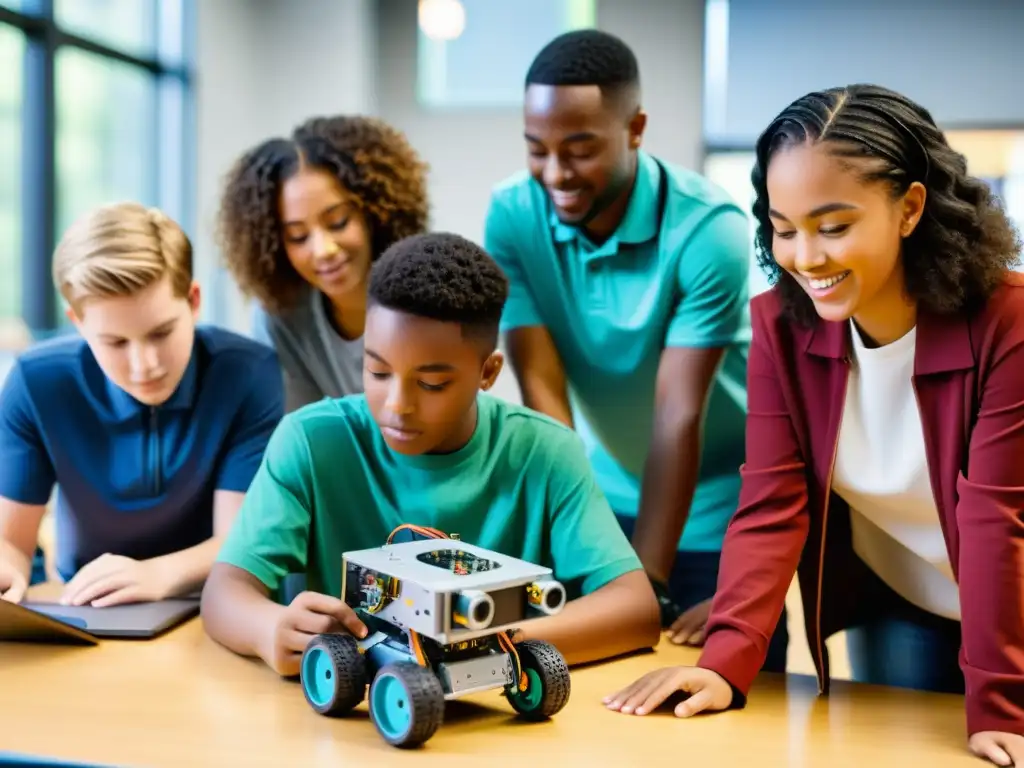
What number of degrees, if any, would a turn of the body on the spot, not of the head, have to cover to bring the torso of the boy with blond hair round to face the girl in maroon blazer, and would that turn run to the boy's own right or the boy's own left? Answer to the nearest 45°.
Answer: approximately 45° to the boy's own left

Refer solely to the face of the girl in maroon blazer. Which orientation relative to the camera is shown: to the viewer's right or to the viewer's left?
to the viewer's left

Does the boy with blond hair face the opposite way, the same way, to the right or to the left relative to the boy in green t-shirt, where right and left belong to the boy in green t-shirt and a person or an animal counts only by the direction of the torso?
the same way

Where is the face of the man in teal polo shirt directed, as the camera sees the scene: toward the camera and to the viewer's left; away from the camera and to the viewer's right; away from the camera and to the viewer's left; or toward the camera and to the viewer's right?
toward the camera and to the viewer's left

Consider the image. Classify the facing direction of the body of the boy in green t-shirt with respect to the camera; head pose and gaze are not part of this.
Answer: toward the camera

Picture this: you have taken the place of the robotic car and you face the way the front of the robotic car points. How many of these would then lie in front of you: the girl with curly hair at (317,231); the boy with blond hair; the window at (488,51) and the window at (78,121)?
0

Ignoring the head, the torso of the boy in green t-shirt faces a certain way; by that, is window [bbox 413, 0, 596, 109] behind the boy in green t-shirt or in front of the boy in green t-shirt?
behind

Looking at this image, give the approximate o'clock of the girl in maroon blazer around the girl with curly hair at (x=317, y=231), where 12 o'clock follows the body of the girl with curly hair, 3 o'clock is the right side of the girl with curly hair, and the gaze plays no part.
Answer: The girl in maroon blazer is roughly at 11 o'clock from the girl with curly hair.

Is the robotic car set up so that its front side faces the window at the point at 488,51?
no

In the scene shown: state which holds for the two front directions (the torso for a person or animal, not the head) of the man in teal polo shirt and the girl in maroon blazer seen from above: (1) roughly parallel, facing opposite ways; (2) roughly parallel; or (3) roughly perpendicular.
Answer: roughly parallel

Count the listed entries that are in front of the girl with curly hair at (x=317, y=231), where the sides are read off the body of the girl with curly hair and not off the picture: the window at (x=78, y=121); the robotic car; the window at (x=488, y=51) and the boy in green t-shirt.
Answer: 2

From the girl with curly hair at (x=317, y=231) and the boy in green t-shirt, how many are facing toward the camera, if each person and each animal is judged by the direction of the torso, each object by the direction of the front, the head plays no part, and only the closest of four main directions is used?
2

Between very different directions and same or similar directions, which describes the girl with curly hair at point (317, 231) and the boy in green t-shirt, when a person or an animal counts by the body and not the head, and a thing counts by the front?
same or similar directions
